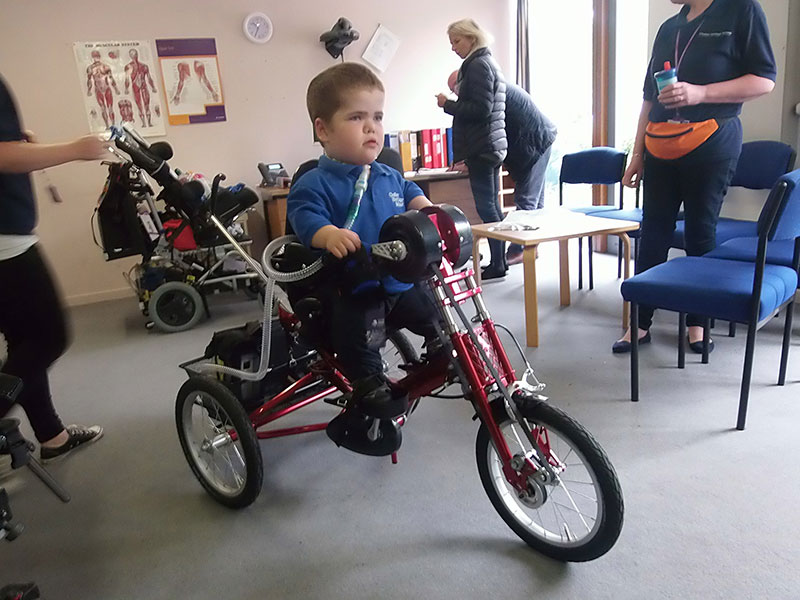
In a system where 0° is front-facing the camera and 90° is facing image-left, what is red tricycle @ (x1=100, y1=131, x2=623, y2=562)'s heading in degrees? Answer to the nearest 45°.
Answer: approximately 315°

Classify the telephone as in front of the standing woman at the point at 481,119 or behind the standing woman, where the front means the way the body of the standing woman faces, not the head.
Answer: in front

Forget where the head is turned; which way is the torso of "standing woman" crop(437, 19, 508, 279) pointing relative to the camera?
to the viewer's left

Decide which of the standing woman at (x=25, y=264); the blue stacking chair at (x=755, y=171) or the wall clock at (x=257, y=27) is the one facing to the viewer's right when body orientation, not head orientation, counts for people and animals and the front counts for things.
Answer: the standing woman

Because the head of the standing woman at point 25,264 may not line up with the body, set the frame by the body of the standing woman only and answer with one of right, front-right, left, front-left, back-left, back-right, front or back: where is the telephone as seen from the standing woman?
front-left

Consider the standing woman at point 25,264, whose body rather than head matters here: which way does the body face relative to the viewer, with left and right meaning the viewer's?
facing to the right of the viewer

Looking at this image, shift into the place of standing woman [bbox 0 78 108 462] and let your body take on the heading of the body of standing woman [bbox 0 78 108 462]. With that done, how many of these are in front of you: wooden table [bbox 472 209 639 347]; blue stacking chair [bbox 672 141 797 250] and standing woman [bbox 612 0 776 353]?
3

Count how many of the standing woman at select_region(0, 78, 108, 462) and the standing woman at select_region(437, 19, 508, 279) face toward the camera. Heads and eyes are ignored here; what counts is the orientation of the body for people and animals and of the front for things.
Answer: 0

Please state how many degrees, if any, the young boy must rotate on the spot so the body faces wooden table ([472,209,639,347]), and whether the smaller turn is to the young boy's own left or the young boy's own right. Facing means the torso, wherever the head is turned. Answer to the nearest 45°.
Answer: approximately 90° to the young boy's own left
